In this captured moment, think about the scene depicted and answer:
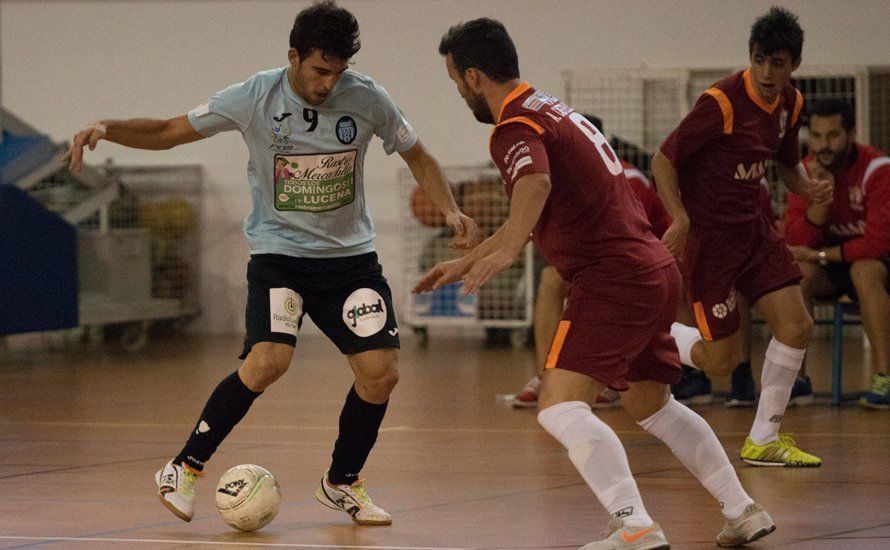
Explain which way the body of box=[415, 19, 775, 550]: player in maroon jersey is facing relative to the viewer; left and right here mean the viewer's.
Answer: facing away from the viewer and to the left of the viewer

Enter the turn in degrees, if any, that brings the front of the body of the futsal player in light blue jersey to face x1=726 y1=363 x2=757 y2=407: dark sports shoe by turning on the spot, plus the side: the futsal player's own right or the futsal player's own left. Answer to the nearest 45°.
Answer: approximately 135° to the futsal player's own left

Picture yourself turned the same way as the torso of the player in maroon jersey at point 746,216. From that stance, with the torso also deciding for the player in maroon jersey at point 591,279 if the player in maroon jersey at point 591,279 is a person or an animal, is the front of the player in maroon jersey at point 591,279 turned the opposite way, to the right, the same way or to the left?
the opposite way

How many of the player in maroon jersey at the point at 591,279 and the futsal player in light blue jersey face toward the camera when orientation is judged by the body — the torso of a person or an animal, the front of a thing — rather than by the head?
1

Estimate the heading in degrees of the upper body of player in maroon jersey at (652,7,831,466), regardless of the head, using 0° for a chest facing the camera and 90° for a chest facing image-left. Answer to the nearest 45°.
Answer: approximately 315°

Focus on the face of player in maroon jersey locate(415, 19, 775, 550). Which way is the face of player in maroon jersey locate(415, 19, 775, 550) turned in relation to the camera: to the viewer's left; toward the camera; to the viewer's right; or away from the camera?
to the viewer's left

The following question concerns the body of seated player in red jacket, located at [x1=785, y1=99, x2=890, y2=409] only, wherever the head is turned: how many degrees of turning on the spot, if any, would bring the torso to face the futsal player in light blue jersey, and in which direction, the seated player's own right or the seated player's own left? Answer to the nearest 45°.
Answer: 0° — they already face them

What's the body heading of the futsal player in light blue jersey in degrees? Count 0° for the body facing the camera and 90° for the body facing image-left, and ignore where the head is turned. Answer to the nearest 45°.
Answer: approximately 0°
